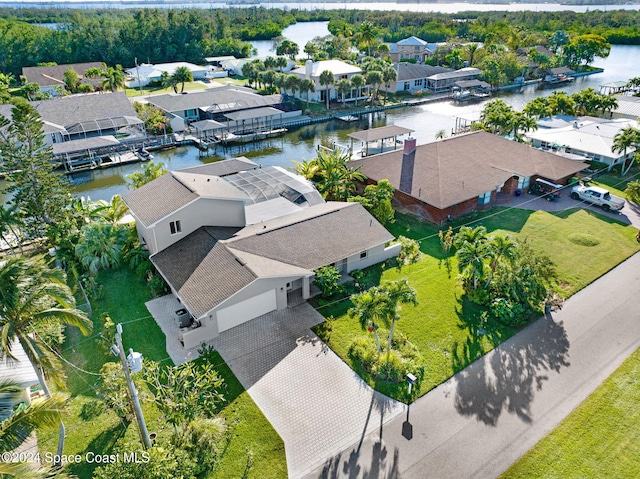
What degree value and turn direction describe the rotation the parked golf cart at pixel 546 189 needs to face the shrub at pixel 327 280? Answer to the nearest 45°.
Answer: approximately 90° to its left

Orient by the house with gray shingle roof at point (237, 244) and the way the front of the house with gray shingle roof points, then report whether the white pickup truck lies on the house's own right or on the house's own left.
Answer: on the house's own left

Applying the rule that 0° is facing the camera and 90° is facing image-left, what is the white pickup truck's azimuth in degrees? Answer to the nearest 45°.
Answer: approximately 135°

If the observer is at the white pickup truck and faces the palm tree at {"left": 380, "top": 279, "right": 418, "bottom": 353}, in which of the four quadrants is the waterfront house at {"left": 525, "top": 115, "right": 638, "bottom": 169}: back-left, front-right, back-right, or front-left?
back-right

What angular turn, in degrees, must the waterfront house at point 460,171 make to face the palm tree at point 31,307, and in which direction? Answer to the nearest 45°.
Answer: approximately 45° to its right

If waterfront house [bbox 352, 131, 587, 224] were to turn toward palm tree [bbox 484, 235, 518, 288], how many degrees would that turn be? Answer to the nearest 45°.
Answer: approximately 45° to its right

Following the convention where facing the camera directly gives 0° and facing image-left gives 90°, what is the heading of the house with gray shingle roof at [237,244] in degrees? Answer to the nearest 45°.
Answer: approximately 315°

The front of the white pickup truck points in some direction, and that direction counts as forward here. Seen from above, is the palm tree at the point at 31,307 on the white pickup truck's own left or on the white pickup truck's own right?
on the white pickup truck's own left

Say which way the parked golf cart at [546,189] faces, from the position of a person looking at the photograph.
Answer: facing away from the viewer and to the left of the viewer

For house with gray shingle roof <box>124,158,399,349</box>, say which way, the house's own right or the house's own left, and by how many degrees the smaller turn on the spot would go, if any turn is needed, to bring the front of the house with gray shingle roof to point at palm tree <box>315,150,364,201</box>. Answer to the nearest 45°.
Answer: approximately 90° to the house's own left
